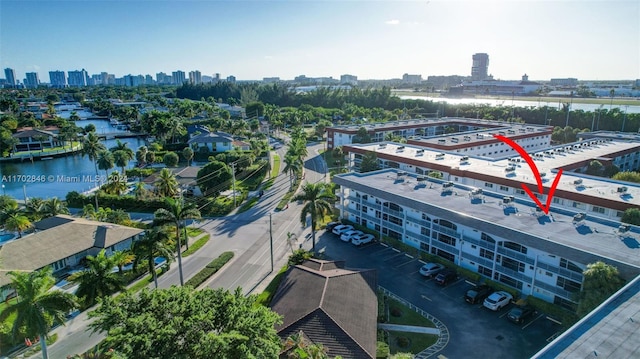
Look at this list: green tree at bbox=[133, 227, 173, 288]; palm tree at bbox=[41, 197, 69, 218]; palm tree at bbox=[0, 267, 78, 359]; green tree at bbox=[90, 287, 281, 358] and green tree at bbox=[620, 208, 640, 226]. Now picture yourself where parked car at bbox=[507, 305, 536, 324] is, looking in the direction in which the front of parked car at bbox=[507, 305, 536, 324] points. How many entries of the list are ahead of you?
1

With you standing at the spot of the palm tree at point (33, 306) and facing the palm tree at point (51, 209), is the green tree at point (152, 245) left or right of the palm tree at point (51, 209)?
right

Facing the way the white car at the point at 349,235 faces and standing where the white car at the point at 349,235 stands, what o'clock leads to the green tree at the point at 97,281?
The green tree is roughly at 6 o'clock from the white car.

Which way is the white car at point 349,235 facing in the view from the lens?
facing away from the viewer and to the right of the viewer

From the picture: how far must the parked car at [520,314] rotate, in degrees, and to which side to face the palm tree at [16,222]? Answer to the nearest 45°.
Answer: approximately 135° to its left

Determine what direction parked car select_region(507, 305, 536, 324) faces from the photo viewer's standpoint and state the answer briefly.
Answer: facing away from the viewer and to the right of the viewer

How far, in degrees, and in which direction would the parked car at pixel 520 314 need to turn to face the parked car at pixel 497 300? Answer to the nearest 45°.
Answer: approximately 90° to its left

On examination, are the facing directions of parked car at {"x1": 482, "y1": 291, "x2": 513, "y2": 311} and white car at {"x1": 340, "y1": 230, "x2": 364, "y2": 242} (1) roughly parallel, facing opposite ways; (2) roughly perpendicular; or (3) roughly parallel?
roughly parallel

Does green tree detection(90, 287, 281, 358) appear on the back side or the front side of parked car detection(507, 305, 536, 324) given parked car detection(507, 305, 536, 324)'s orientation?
on the back side

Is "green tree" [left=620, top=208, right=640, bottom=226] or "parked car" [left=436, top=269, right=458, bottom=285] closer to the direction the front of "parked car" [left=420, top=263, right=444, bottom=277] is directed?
the green tree

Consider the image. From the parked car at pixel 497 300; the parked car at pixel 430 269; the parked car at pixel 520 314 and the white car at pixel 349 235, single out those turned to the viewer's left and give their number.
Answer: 0

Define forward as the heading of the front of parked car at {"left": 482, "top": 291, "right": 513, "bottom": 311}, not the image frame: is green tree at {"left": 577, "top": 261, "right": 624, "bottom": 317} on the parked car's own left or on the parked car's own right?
on the parked car's own right

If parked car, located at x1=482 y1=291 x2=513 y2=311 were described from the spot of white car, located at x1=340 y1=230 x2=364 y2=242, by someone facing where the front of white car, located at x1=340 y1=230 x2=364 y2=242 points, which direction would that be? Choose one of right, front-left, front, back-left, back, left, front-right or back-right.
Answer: right

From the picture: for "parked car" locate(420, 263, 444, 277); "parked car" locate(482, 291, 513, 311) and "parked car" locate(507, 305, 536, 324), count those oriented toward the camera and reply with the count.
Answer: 0

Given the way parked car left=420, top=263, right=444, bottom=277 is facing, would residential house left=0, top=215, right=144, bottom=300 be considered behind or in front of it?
behind

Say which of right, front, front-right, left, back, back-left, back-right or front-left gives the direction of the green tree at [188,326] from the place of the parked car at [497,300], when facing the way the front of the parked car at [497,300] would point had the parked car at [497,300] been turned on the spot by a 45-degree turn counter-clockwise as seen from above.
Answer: back-left

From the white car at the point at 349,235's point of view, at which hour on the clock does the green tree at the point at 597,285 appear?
The green tree is roughly at 3 o'clock from the white car.

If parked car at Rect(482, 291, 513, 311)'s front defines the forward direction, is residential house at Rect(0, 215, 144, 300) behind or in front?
behind

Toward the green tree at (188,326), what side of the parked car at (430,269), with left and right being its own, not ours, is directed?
back

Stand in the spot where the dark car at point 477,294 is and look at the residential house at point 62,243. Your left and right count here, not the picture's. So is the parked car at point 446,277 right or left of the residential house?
right
